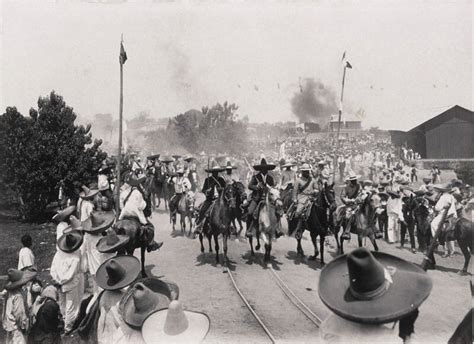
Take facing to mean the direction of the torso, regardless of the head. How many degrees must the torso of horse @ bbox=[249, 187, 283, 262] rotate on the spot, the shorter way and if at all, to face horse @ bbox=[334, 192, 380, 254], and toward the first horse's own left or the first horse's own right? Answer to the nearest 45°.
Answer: approximately 45° to the first horse's own left

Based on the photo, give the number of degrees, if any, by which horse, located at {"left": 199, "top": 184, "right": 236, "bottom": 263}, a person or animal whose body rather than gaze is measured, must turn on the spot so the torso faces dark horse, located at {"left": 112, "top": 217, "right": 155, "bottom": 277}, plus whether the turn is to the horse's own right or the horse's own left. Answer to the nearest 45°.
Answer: approximately 90° to the horse's own right

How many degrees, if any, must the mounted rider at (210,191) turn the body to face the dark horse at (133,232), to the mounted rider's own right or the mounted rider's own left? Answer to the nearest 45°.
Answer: approximately 90° to the mounted rider's own right

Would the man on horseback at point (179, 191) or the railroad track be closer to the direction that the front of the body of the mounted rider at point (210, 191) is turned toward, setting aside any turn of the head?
the railroad track

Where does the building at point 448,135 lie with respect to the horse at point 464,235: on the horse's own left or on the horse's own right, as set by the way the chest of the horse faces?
on the horse's own right

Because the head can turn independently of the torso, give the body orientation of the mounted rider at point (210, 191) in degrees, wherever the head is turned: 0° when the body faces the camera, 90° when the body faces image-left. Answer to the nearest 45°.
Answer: approximately 315°

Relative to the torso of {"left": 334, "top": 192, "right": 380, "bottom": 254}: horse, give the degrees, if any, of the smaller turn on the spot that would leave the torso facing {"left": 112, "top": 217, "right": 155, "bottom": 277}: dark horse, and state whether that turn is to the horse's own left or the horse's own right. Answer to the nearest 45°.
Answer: approximately 90° to the horse's own right

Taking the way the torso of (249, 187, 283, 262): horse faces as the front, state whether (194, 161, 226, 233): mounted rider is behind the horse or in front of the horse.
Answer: behind

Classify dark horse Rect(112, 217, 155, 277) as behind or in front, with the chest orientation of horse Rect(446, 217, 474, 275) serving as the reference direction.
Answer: in front

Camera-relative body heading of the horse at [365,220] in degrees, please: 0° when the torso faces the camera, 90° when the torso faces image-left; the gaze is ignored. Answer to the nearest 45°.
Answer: approximately 315°
